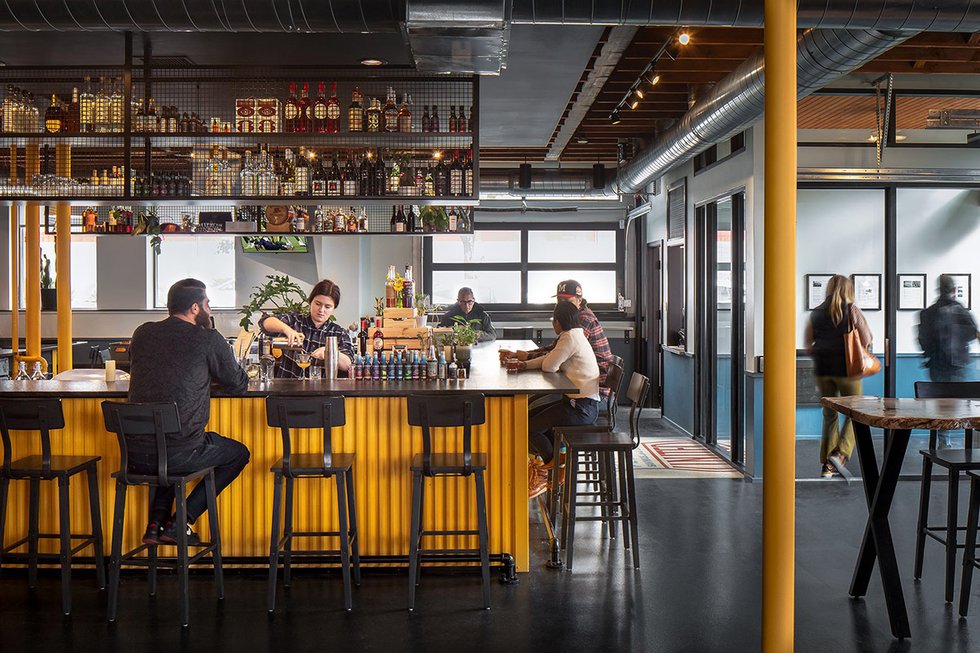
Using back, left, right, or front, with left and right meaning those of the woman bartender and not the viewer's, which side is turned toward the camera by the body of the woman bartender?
front

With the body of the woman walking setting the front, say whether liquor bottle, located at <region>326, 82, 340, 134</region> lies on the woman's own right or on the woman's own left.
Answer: on the woman's own left

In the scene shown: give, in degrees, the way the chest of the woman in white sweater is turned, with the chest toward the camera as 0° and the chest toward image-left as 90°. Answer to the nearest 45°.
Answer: approximately 90°

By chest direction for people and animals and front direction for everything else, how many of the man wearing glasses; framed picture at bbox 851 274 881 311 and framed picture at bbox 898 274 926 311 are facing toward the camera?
3

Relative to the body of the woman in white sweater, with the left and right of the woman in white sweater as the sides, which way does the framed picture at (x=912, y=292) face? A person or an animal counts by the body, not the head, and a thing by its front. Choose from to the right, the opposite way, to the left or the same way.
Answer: to the left

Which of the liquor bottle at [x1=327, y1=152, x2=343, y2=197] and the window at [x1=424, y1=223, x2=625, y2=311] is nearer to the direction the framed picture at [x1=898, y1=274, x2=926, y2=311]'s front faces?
the liquor bottle

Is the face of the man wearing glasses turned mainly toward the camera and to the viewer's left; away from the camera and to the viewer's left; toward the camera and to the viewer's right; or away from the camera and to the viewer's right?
toward the camera and to the viewer's right

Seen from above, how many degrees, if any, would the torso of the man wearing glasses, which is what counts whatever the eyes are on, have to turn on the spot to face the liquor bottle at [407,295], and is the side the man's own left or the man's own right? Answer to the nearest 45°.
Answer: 0° — they already face it

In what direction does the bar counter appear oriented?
toward the camera

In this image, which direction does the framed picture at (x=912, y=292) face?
toward the camera
